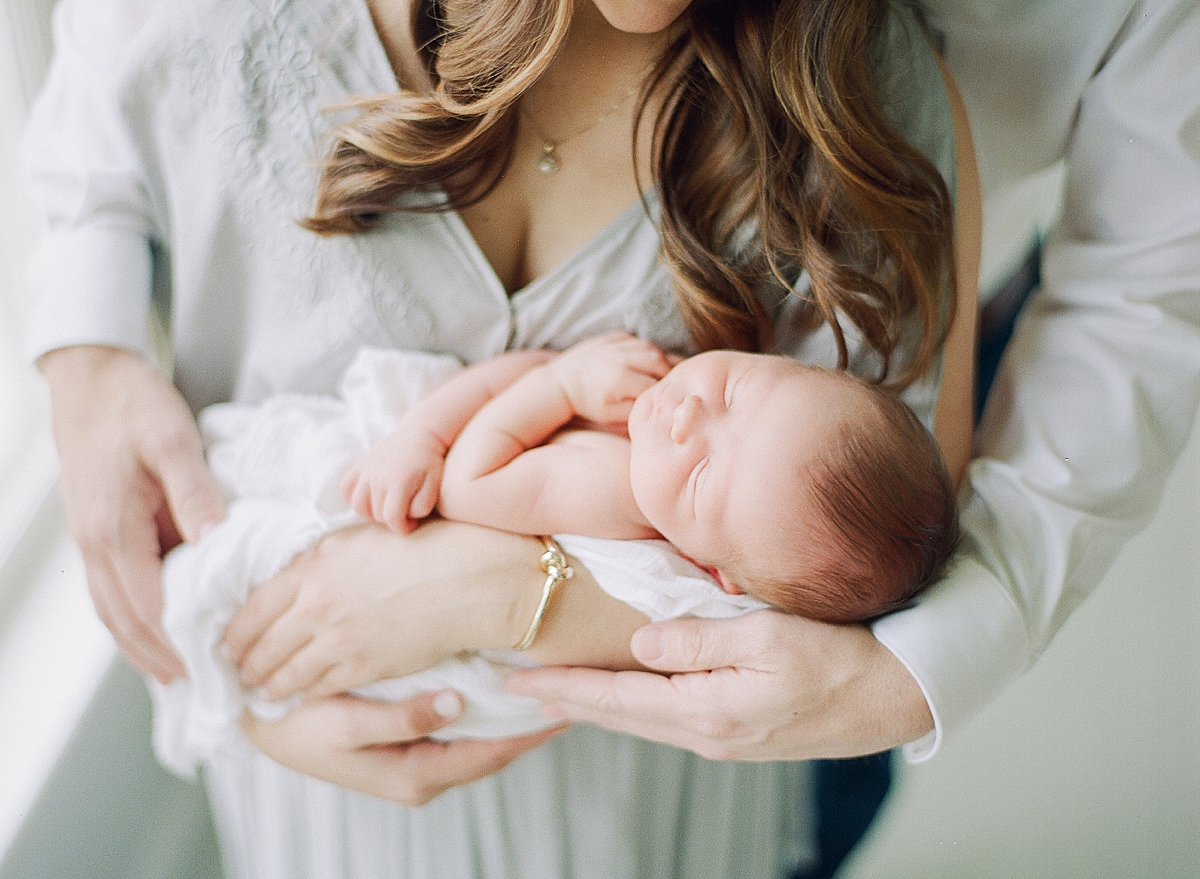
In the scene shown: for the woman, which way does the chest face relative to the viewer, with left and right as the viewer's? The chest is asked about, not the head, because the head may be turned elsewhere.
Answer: facing the viewer
